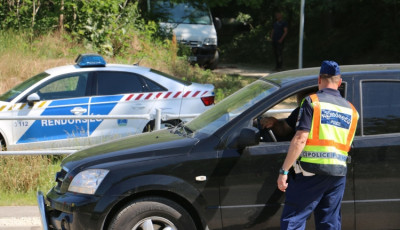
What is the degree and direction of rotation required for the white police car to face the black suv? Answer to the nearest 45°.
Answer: approximately 90° to its left

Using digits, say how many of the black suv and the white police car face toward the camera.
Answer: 0

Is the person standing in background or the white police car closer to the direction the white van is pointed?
the white police car

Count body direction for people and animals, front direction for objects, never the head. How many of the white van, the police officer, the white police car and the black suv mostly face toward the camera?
1

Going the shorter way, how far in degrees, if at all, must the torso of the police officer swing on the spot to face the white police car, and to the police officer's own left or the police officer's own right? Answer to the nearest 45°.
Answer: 0° — they already face it

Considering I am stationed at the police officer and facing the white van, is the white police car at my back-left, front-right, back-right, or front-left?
front-left

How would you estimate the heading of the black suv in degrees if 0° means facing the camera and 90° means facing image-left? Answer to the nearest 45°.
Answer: approximately 90°

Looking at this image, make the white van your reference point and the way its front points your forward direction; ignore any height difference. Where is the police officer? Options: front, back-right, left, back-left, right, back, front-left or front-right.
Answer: front

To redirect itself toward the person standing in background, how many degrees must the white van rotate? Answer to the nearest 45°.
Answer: approximately 90° to its left

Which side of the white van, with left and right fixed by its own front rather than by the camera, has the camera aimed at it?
front

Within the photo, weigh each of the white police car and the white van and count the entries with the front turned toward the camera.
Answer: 1

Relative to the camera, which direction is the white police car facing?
to the viewer's left

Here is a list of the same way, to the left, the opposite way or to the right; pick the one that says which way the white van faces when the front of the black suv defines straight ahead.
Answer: to the left

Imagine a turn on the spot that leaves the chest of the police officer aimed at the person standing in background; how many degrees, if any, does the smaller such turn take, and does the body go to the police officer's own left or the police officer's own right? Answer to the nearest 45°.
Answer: approximately 45° to the police officer's own right

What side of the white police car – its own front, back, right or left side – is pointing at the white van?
right

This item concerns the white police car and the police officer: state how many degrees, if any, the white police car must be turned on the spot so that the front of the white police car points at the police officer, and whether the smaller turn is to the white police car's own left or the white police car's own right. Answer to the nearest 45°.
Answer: approximately 90° to the white police car's own left

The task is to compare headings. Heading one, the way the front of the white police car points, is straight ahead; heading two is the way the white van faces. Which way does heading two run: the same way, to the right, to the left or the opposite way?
to the left

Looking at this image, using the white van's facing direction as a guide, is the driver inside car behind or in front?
in front
